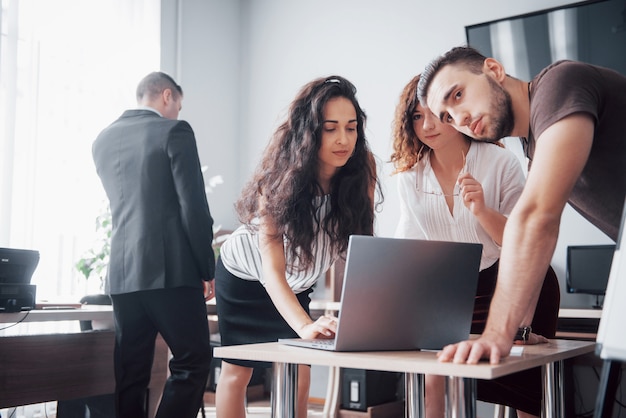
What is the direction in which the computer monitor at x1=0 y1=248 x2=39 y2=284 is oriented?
away from the camera

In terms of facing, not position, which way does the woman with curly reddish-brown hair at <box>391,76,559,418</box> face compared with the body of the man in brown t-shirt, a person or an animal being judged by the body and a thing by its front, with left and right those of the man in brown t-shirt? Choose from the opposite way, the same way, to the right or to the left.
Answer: to the left

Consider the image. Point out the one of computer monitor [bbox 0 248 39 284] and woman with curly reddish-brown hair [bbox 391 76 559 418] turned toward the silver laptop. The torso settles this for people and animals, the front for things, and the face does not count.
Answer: the woman with curly reddish-brown hair

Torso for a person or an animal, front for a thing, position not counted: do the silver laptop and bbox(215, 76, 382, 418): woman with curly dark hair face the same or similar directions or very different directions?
very different directions

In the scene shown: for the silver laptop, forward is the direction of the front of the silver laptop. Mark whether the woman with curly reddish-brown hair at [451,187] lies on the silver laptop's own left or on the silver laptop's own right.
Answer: on the silver laptop's own right

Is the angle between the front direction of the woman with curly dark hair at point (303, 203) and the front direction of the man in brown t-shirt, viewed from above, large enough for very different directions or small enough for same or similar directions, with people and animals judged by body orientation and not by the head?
very different directions

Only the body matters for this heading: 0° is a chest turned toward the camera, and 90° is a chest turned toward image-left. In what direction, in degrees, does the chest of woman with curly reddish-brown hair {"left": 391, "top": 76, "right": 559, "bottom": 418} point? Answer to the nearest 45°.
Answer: approximately 0°

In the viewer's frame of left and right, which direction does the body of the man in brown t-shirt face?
facing to the left of the viewer

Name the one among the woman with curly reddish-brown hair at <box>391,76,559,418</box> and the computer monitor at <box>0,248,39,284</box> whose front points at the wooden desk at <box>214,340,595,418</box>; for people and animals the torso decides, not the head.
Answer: the woman with curly reddish-brown hair

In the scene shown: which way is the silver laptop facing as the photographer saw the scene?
facing away from the viewer and to the left of the viewer

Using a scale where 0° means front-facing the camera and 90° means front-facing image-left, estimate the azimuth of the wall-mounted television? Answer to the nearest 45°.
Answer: approximately 45°

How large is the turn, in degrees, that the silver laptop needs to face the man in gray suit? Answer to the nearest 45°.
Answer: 0° — it already faces them
